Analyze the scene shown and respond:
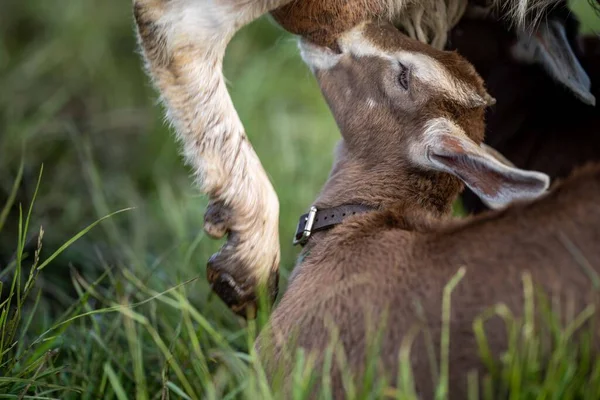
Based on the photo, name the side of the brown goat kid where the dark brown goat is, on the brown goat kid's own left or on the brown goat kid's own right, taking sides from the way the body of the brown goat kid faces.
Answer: on the brown goat kid's own right

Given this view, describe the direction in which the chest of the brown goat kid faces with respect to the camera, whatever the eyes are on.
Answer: to the viewer's left
